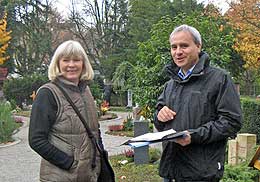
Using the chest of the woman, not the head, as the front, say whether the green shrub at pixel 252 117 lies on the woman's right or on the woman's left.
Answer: on the woman's left

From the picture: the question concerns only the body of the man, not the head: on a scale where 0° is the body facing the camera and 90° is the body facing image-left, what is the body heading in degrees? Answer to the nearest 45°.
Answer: approximately 45°

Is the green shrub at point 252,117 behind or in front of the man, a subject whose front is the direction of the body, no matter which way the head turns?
behind

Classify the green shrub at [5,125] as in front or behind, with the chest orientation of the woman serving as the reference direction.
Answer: behind

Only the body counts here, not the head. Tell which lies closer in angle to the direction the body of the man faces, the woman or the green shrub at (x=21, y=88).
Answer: the woman

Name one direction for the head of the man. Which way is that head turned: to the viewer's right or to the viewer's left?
to the viewer's left

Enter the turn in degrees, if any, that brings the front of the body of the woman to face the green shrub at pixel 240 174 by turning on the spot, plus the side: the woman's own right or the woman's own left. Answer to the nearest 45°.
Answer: approximately 90° to the woman's own left

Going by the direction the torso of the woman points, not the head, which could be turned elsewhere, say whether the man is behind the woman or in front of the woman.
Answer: in front

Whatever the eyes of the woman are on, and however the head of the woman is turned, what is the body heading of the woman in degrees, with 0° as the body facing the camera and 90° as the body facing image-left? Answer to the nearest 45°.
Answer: approximately 315°
